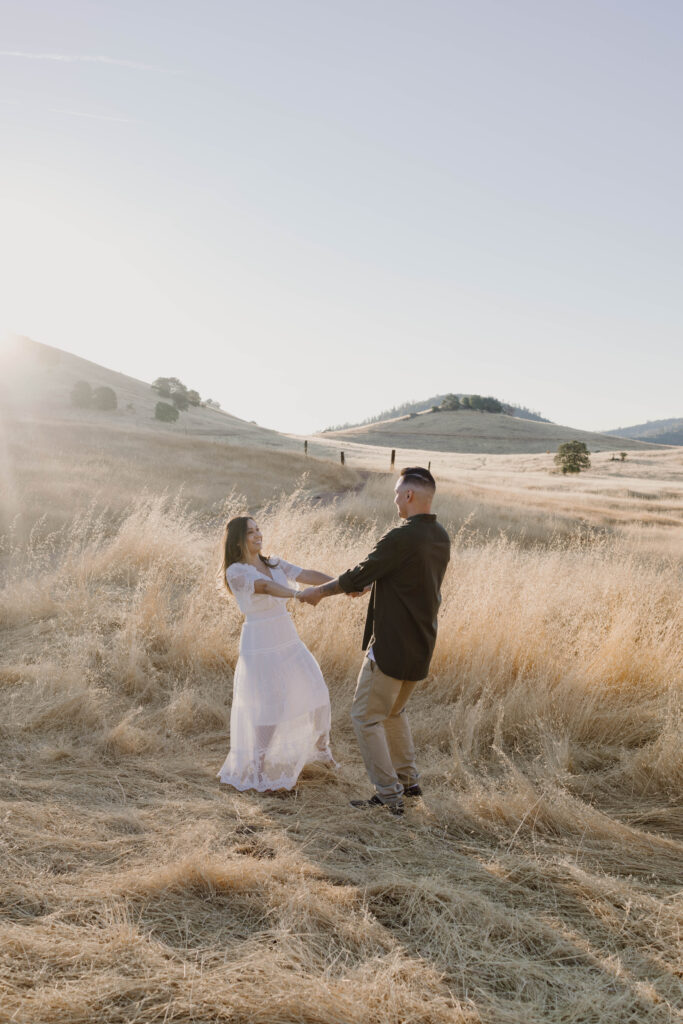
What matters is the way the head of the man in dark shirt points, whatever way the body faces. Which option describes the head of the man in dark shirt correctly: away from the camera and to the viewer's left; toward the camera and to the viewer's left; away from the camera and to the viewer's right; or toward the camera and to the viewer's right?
away from the camera and to the viewer's left

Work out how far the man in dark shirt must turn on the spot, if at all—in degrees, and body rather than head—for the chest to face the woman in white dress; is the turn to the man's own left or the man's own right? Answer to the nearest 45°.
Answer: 0° — they already face them

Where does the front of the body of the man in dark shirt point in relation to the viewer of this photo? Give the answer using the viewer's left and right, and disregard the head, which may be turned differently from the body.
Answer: facing away from the viewer and to the left of the viewer

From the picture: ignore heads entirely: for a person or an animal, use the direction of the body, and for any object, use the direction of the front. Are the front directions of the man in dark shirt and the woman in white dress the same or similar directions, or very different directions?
very different directions

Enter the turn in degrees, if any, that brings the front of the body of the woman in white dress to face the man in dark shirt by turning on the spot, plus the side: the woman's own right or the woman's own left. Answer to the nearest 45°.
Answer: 0° — they already face them

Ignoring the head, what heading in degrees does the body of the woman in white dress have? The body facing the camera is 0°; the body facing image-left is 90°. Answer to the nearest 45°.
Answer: approximately 315°
